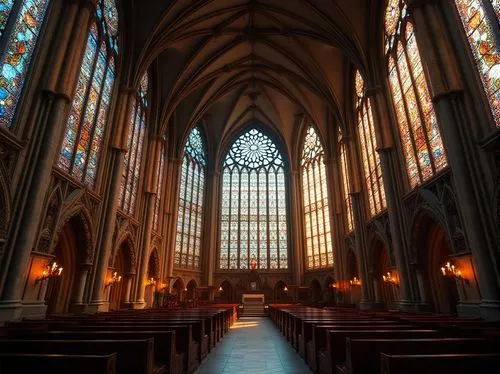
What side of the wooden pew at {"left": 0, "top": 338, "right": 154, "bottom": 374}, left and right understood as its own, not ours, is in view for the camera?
back

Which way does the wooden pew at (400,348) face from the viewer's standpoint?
away from the camera

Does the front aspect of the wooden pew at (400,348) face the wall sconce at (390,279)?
yes

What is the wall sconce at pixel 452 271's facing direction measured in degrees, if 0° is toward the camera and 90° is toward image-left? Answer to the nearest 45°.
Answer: approximately 45°

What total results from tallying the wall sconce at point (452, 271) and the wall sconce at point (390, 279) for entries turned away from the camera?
0

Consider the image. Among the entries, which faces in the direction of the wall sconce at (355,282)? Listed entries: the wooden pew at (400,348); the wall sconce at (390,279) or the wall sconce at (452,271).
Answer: the wooden pew

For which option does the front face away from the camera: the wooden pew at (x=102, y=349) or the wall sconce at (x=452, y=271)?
the wooden pew

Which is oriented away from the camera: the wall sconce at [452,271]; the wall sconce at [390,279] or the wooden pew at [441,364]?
the wooden pew

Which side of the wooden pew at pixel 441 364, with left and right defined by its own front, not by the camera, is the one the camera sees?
back

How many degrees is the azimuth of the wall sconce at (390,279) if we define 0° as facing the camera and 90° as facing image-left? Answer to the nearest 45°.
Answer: approximately 45°

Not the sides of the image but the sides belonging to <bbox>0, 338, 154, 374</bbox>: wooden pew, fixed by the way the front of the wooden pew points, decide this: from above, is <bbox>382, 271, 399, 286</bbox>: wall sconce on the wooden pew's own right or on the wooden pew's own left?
on the wooden pew's own right

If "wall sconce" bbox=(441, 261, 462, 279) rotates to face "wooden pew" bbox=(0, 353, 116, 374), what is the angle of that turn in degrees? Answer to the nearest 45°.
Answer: approximately 45° to its left

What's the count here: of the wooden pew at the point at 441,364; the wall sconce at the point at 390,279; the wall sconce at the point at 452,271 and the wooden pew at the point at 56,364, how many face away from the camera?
2

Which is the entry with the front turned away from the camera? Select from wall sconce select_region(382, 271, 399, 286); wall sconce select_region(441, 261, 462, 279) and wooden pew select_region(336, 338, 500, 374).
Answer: the wooden pew

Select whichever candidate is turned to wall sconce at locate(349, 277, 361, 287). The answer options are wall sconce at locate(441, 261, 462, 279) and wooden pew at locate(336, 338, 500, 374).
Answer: the wooden pew

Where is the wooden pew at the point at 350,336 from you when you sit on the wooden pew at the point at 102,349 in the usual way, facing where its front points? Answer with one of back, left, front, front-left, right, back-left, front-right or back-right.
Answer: right

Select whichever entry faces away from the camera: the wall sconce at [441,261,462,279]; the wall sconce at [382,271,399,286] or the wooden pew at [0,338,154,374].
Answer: the wooden pew

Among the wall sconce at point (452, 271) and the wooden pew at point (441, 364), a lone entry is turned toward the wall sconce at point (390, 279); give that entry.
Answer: the wooden pew

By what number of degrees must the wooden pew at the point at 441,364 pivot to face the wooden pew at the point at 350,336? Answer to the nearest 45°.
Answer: approximately 45° to its left

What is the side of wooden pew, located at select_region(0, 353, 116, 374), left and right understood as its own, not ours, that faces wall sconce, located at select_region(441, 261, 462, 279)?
right
